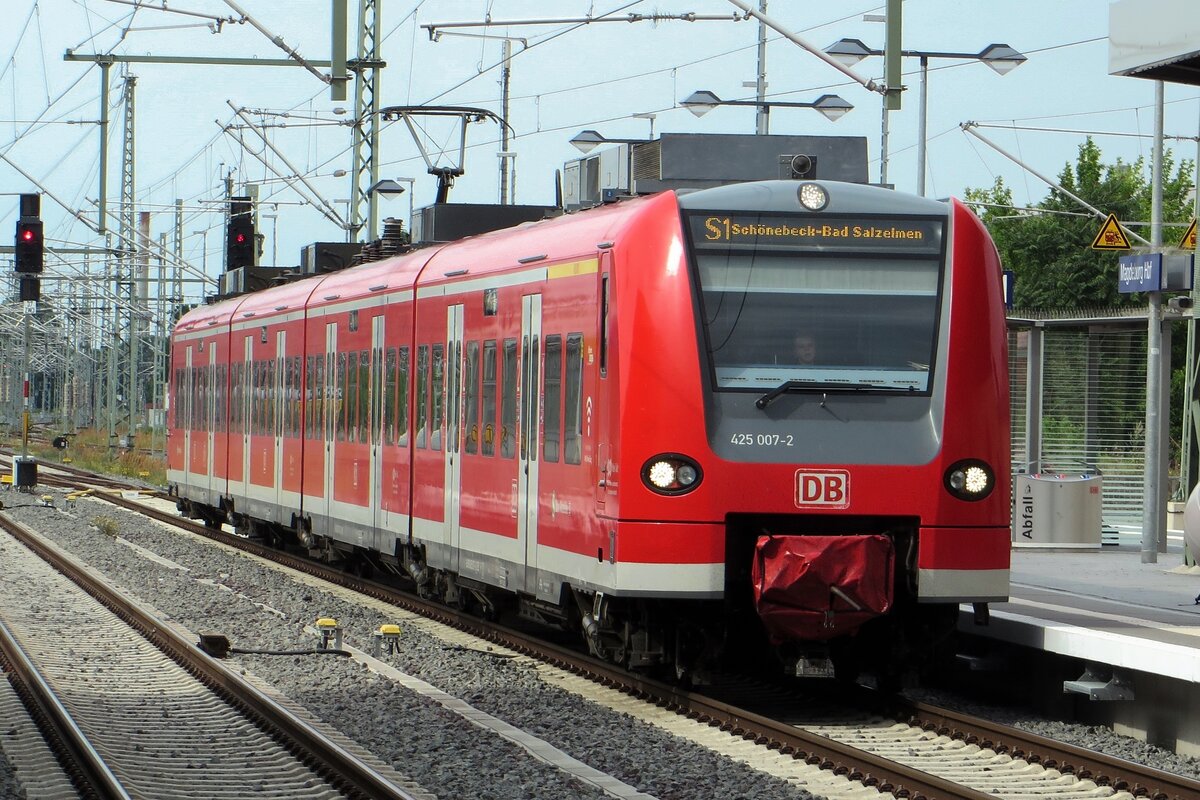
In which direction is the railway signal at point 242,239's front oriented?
toward the camera

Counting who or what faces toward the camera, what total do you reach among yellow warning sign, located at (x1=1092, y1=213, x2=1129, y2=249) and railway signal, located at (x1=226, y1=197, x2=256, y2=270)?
2

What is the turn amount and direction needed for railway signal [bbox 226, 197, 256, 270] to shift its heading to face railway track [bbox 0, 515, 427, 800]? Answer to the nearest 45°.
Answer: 0° — it already faces it

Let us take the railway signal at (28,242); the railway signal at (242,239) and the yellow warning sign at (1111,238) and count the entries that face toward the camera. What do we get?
3

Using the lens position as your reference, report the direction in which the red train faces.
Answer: facing the viewer and to the right of the viewer

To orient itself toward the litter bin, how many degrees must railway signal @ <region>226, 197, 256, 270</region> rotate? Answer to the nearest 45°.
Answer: approximately 45° to its left

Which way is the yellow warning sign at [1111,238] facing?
toward the camera

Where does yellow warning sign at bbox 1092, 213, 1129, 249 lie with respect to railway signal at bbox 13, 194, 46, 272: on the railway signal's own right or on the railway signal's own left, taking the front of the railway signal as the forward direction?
on the railway signal's own left

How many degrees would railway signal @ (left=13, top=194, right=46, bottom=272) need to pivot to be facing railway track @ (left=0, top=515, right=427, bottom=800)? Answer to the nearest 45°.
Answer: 0° — it already faces it
